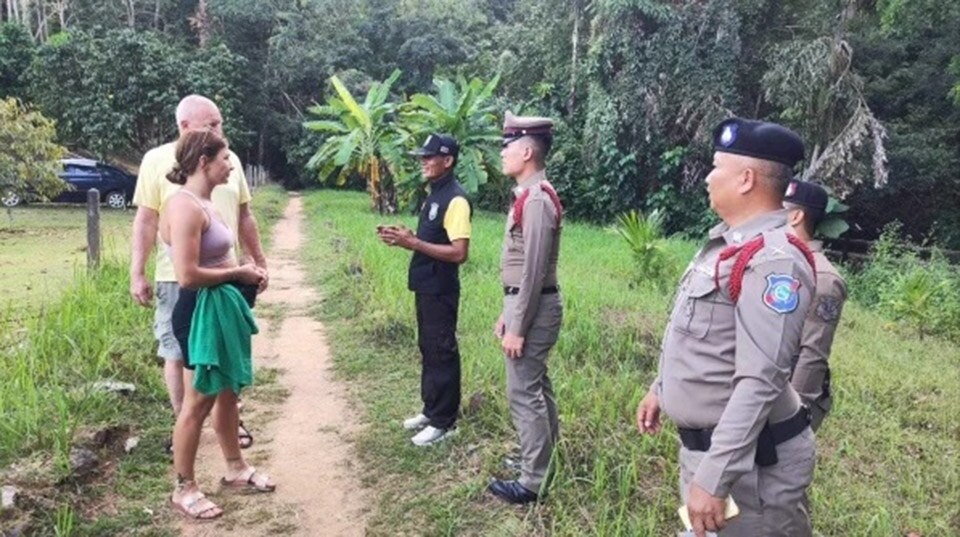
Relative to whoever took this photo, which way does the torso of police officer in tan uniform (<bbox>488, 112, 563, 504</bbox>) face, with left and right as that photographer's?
facing to the left of the viewer

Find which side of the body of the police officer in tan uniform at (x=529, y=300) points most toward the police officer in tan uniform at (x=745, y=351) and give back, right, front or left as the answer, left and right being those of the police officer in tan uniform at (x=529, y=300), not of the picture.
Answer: left

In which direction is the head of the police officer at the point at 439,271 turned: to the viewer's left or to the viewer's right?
to the viewer's left

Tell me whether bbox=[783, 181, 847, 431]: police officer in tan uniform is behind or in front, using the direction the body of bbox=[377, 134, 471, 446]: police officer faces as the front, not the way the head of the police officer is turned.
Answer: behind

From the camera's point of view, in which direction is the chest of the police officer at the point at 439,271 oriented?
to the viewer's left

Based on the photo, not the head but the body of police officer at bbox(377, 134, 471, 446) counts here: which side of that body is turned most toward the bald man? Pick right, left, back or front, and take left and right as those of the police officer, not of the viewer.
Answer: front

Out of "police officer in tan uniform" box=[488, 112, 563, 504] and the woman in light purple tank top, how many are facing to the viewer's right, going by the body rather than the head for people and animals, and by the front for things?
1

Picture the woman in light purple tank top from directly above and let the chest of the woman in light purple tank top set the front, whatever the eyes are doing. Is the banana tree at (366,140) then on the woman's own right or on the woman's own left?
on the woman's own left

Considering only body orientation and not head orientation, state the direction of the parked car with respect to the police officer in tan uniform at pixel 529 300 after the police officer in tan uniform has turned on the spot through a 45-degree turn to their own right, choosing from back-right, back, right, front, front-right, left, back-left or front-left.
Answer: front

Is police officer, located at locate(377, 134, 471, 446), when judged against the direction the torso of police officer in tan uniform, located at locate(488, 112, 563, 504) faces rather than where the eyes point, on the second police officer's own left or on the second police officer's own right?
on the second police officer's own right

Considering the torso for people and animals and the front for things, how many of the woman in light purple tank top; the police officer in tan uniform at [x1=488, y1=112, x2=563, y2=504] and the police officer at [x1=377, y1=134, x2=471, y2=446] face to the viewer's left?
2

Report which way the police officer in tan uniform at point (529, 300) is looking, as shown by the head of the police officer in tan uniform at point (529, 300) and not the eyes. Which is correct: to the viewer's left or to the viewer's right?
to the viewer's left

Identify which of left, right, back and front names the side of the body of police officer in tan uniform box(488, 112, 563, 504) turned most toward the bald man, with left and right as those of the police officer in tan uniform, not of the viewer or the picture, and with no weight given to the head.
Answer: front

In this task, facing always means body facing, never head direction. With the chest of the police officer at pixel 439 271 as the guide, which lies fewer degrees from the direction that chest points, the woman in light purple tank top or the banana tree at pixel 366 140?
the woman in light purple tank top

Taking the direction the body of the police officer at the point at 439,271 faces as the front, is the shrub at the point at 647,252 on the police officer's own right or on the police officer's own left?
on the police officer's own right

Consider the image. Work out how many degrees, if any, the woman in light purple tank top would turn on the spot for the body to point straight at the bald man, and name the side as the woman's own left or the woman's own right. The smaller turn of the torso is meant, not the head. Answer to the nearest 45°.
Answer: approximately 90° to the woman's own left

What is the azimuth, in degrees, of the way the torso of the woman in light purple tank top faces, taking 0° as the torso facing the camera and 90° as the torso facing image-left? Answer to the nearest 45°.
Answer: approximately 270°

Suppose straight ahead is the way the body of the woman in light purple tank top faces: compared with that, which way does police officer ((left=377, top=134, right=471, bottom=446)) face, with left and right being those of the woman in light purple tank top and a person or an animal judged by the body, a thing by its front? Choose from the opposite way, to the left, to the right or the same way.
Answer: the opposite way

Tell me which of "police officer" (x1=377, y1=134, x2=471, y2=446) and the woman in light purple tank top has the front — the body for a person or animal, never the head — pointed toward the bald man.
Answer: the police officer
